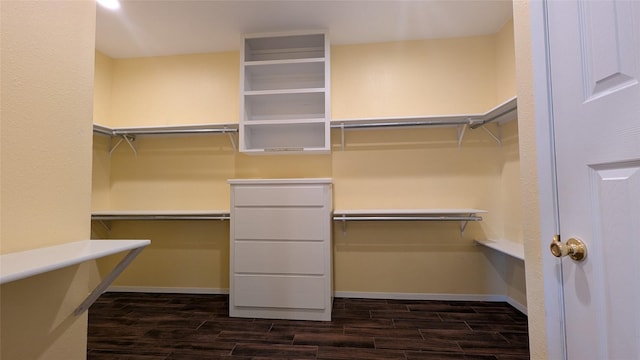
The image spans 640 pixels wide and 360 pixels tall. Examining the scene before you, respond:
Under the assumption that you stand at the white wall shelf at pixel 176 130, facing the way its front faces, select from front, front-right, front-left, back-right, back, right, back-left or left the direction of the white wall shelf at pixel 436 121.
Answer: front-left

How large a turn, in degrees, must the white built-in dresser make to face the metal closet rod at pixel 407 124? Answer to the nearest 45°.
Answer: approximately 90° to its left

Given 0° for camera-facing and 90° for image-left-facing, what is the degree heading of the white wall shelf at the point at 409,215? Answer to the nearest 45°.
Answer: approximately 0°

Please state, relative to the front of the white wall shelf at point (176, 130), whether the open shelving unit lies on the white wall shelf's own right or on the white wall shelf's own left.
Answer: on the white wall shelf's own left

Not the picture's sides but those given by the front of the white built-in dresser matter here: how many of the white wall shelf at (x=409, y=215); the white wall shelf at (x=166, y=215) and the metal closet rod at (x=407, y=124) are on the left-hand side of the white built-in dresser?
2

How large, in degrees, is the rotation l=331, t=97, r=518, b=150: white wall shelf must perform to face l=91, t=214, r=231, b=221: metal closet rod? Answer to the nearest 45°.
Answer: approximately 90° to its right

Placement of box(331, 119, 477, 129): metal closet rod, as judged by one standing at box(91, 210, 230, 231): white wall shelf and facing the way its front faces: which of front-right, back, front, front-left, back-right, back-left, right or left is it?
front-left

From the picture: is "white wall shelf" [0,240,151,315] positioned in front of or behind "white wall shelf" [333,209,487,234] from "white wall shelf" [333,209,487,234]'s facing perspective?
in front

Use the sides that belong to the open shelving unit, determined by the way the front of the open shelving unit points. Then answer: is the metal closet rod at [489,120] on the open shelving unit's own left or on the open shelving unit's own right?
on the open shelving unit's own left
